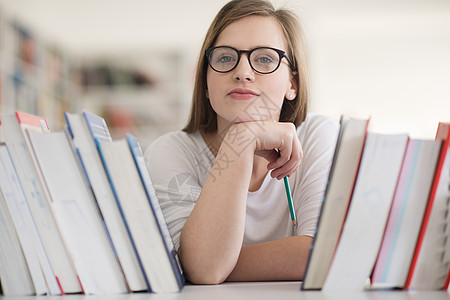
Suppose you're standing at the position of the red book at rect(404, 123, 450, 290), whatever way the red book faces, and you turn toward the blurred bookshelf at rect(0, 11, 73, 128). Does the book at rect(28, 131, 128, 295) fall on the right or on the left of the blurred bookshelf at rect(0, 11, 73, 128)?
left

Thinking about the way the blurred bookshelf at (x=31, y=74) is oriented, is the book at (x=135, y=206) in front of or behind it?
in front

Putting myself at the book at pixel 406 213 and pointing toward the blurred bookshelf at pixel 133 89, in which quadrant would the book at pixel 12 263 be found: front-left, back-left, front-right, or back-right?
front-left

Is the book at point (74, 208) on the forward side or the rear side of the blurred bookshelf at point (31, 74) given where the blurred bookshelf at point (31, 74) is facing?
on the forward side

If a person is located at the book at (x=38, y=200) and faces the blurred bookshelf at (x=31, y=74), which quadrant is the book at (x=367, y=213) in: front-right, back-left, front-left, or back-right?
back-right

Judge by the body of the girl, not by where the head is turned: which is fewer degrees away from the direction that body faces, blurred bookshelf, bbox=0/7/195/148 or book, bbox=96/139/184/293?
the book

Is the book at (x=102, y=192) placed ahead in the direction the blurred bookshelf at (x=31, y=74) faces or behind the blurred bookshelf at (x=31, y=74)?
ahead

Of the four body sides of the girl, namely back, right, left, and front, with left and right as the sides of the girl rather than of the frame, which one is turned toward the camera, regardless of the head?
front

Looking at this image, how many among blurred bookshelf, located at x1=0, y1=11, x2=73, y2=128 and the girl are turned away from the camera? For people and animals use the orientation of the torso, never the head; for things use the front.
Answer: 0

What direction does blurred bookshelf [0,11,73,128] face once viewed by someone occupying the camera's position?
facing the viewer and to the right of the viewer

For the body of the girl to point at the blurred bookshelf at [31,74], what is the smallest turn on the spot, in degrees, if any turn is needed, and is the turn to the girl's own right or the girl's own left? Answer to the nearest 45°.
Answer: approximately 135° to the girl's own right
